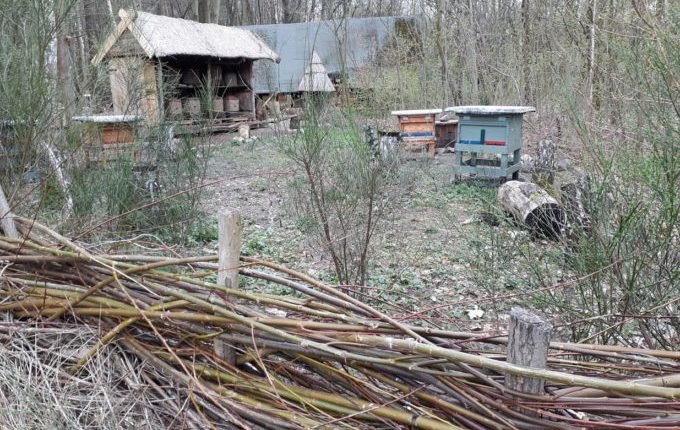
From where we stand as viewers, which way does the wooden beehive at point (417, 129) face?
facing the viewer

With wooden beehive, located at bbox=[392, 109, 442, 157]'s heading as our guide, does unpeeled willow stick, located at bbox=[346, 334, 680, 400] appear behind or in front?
in front

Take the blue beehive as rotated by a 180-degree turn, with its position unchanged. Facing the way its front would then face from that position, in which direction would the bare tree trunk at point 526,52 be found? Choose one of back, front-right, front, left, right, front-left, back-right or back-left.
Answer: front

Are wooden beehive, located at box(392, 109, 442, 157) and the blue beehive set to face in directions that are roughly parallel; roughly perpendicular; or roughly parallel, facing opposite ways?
roughly parallel

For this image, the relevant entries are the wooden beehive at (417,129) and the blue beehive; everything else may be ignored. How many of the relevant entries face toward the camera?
2

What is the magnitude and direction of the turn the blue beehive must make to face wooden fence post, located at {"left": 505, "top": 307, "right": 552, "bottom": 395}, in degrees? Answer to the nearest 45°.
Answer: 0° — it already faces it

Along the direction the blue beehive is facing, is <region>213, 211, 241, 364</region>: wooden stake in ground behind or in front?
in front

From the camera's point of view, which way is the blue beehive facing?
toward the camera

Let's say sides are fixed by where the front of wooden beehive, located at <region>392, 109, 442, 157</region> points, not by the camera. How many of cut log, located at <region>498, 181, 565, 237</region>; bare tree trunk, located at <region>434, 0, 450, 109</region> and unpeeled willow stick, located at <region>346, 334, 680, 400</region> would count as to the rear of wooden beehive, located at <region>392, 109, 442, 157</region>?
1

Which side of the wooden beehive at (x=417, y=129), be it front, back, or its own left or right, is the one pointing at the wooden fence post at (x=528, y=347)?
front

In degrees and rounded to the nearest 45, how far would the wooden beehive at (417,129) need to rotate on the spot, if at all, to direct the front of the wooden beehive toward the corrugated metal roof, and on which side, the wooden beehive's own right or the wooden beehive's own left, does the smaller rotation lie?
approximately 180°

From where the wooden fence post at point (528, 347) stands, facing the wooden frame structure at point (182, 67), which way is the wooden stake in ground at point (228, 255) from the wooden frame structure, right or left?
left

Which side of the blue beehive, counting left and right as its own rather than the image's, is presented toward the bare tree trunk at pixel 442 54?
back
